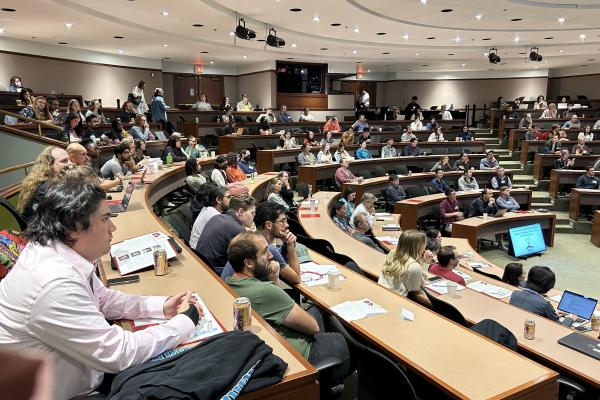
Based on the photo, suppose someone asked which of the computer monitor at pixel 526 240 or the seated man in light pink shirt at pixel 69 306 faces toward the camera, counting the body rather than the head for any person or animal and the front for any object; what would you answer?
the computer monitor

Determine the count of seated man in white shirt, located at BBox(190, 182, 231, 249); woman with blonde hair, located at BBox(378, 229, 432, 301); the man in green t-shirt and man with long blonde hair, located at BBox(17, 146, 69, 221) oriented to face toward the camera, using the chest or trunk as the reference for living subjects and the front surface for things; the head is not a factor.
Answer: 0

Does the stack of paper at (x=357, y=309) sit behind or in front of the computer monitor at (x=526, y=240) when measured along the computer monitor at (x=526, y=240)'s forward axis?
in front

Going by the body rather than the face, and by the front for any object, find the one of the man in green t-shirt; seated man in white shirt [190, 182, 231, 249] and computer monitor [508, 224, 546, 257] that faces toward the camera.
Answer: the computer monitor

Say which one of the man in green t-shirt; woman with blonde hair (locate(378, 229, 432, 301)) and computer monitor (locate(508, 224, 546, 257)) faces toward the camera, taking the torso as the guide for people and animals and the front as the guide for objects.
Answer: the computer monitor

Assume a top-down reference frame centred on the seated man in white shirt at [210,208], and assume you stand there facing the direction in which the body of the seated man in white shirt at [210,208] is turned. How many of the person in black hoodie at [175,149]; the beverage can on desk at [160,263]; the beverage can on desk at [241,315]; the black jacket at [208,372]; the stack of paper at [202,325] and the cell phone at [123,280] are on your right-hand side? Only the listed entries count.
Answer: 5

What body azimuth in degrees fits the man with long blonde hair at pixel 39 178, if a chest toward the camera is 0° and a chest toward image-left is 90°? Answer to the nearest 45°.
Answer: approximately 270°

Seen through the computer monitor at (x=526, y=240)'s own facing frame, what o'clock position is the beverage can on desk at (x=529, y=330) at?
The beverage can on desk is roughly at 12 o'clock from the computer monitor.

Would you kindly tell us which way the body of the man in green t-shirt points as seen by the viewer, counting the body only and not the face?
to the viewer's right

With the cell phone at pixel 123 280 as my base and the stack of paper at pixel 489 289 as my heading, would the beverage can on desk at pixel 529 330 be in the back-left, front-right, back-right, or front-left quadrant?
front-right

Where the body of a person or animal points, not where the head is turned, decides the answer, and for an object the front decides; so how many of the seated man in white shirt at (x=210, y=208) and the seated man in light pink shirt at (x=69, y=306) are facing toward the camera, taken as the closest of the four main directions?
0

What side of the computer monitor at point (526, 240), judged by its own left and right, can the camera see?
front

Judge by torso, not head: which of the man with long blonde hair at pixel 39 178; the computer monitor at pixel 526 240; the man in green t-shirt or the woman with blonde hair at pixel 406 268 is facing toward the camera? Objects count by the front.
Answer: the computer monitor

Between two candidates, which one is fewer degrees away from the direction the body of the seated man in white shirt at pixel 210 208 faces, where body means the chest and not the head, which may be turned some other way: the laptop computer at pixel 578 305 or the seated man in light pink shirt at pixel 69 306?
the laptop computer

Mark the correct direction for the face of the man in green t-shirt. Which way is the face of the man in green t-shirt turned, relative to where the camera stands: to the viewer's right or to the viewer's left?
to the viewer's right

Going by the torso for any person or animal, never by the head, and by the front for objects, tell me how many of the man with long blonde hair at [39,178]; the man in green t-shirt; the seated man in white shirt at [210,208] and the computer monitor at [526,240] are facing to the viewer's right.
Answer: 3

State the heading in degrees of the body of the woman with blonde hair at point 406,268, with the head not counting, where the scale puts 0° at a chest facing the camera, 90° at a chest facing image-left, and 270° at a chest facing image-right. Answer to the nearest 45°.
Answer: approximately 225°
